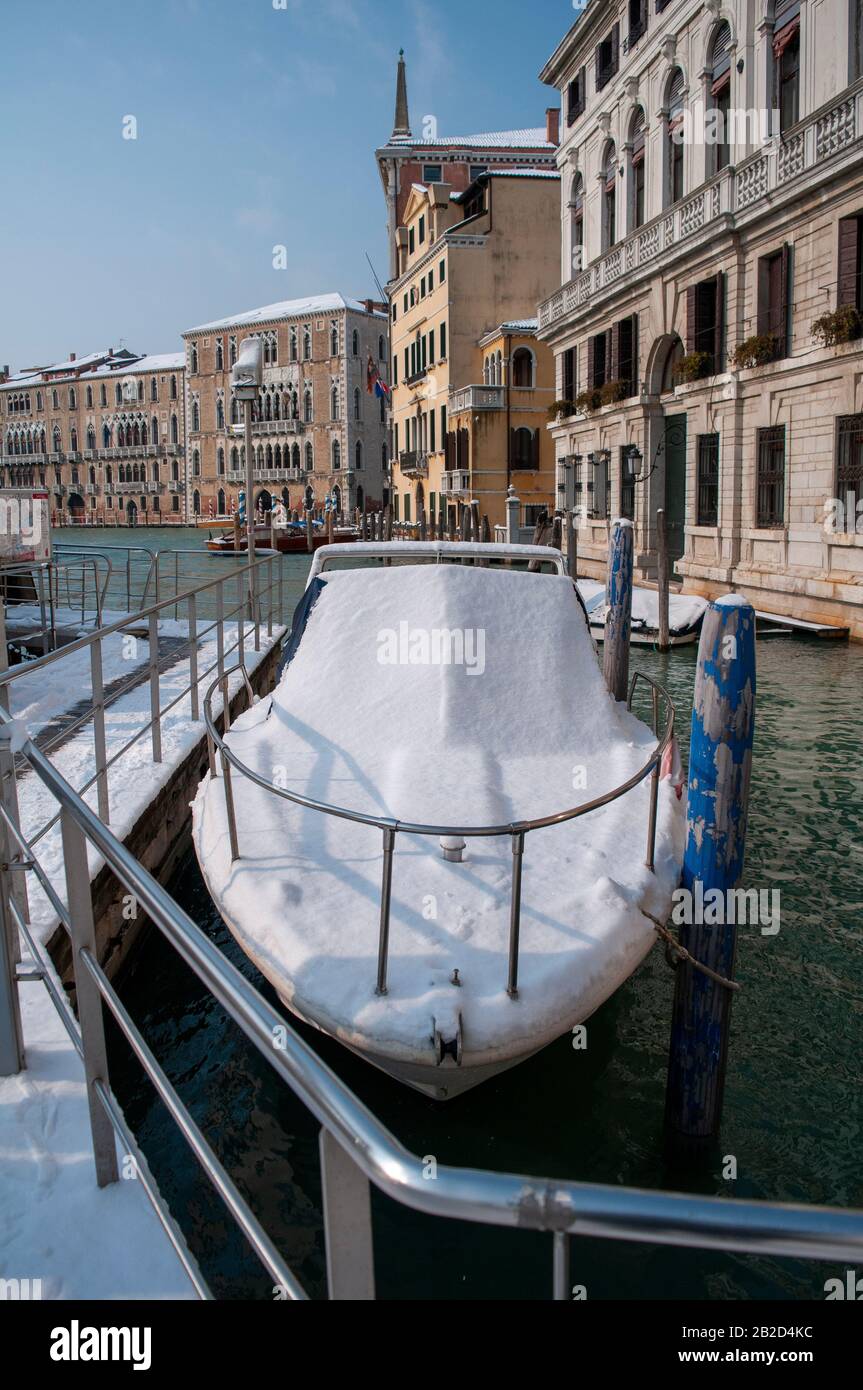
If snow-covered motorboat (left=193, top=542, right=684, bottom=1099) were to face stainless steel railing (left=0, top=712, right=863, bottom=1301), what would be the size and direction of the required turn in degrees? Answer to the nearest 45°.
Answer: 0° — it already faces it

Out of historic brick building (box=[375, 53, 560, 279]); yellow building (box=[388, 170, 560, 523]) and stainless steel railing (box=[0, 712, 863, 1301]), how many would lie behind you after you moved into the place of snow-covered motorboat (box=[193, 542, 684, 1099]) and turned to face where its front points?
2

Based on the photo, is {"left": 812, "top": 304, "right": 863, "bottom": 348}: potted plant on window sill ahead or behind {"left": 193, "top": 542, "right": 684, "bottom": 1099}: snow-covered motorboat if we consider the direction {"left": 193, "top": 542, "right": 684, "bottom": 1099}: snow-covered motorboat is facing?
behind

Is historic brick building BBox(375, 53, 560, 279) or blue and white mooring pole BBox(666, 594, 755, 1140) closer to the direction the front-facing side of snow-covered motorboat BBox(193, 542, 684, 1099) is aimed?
the blue and white mooring pole

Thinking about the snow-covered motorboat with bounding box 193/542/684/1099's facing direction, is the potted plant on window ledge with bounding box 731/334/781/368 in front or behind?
behind

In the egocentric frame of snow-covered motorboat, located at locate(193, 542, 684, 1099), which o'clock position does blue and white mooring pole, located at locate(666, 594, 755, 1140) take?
The blue and white mooring pole is roughly at 10 o'clock from the snow-covered motorboat.

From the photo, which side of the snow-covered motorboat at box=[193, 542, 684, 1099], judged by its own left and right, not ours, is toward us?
front

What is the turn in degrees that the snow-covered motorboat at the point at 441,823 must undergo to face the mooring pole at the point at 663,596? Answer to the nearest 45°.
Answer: approximately 180°

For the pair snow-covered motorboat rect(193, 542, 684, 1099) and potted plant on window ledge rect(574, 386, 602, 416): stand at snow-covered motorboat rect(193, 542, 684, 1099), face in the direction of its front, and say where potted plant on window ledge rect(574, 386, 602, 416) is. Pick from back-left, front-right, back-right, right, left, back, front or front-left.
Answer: back

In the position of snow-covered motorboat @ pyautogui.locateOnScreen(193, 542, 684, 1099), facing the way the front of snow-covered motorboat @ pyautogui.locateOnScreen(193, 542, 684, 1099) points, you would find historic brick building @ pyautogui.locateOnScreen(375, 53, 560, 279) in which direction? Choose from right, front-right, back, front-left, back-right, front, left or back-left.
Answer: back

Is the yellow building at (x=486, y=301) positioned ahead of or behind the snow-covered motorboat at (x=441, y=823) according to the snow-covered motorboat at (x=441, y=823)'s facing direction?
behind

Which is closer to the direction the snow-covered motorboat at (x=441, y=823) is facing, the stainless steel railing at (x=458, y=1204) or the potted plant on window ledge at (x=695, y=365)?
the stainless steel railing

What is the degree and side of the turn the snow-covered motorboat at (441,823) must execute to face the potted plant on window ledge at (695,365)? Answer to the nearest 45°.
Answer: approximately 180°

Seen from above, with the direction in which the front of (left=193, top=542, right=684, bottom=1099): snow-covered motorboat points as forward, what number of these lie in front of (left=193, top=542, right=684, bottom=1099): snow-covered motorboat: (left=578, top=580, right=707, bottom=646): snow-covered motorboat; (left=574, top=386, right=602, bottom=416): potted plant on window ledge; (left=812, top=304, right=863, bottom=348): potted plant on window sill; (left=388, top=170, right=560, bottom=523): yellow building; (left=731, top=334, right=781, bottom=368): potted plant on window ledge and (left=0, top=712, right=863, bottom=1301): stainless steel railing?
1
